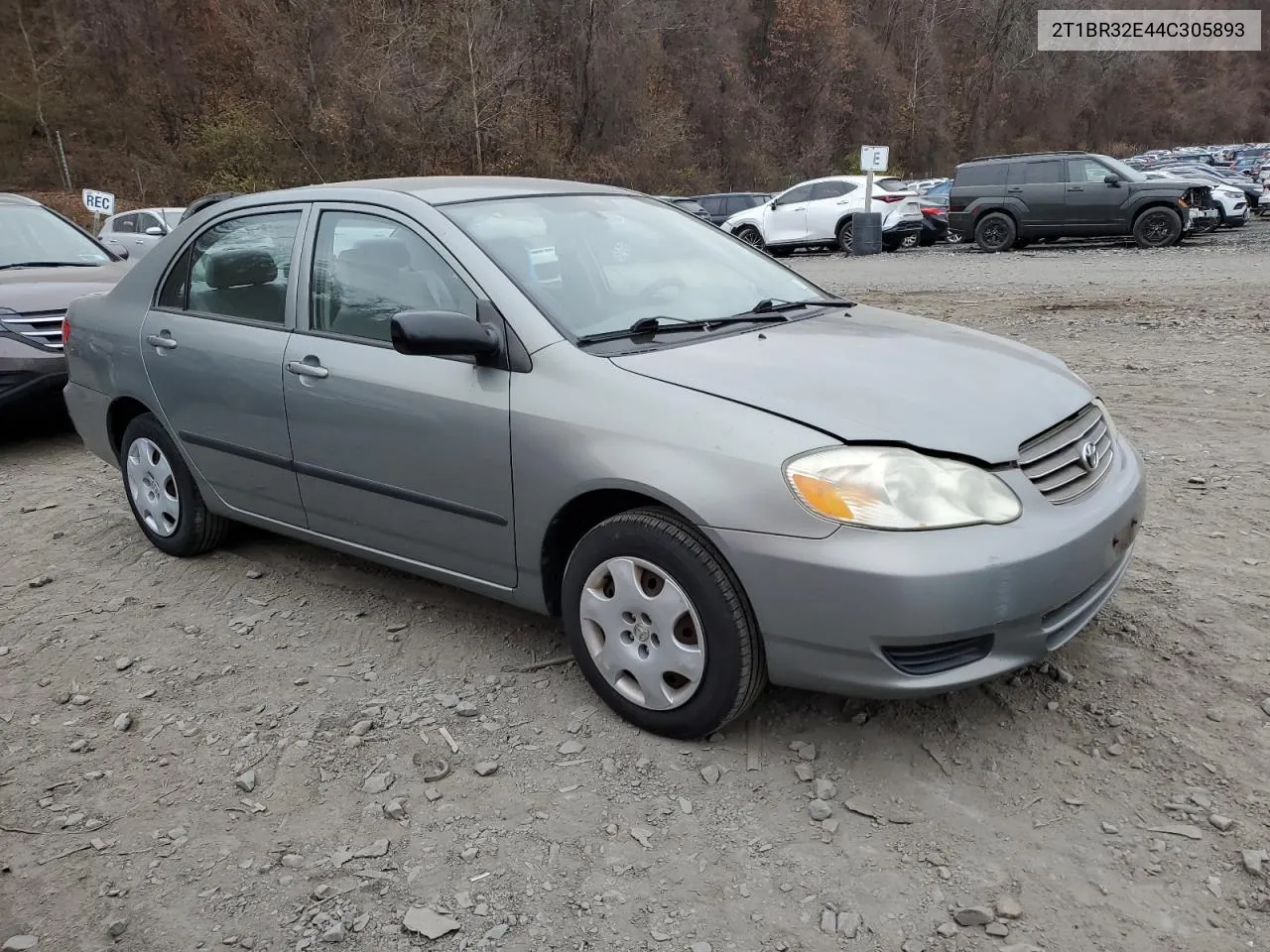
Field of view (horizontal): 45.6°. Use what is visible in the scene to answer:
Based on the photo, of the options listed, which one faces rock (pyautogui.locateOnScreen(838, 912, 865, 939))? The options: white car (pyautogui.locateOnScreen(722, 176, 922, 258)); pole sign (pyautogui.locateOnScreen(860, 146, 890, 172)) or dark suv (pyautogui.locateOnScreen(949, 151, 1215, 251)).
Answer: the pole sign

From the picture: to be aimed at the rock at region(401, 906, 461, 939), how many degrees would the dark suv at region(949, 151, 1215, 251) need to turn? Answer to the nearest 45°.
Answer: approximately 90° to its right

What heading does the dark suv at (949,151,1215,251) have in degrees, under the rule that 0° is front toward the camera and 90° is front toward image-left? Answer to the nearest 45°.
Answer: approximately 270°

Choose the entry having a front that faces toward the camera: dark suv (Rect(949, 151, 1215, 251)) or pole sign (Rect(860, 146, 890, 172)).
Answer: the pole sign

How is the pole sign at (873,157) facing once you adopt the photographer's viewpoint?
facing the viewer

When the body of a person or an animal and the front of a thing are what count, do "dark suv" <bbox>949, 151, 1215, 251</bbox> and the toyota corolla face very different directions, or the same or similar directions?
same or similar directions

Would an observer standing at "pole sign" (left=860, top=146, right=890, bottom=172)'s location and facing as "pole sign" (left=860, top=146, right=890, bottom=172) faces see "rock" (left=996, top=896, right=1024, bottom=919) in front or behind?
in front

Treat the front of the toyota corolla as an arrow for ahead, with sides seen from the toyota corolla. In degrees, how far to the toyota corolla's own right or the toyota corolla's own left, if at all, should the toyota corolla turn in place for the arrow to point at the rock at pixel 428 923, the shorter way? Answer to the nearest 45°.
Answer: approximately 90° to the toyota corolla's own right

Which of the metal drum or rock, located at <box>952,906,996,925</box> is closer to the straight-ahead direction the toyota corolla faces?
the rock

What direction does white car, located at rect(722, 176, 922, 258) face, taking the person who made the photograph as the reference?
facing away from the viewer and to the left of the viewer

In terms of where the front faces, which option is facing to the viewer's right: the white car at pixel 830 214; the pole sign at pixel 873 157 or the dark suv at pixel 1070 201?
the dark suv

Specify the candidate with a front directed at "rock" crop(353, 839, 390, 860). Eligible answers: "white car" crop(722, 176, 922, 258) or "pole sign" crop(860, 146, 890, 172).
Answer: the pole sign

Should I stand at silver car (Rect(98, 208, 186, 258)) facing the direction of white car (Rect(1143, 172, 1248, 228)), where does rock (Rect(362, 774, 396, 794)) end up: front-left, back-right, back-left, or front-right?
front-right

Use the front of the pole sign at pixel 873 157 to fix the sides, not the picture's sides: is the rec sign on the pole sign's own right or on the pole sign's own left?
on the pole sign's own right

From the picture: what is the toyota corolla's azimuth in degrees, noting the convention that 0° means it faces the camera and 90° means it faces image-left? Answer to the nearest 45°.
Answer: approximately 315°

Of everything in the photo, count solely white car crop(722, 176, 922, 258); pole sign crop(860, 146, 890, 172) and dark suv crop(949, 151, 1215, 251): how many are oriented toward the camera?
1
